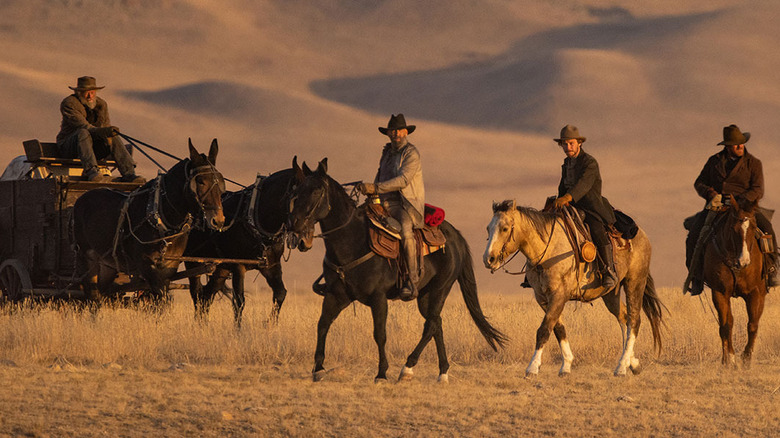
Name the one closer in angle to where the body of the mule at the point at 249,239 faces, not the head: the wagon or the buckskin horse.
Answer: the buckskin horse

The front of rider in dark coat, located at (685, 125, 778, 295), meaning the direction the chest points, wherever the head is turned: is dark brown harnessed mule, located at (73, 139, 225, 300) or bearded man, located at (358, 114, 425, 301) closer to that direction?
the bearded man

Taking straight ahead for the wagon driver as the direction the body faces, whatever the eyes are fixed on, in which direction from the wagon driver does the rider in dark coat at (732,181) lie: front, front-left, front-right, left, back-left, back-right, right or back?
front

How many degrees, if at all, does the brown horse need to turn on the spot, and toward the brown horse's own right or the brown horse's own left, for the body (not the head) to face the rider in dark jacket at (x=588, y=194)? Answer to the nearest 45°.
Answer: approximately 45° to the brown horse's own right

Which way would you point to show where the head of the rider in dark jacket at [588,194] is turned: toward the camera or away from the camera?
toward the camera

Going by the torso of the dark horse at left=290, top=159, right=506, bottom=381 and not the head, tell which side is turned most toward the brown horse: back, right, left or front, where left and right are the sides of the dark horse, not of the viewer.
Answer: back

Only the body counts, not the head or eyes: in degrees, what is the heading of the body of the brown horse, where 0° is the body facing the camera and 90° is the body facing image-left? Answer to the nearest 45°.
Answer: approximately 0°

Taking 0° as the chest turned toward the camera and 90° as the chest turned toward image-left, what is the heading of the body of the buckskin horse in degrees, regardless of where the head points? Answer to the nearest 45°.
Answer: approximately 45°

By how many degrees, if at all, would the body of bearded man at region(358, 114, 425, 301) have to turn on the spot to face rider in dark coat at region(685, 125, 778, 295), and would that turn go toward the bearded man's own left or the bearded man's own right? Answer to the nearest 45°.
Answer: approximately 180°

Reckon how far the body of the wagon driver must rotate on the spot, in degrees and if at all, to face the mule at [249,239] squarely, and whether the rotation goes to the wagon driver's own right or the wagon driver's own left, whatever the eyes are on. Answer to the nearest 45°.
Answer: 0° — they already face it

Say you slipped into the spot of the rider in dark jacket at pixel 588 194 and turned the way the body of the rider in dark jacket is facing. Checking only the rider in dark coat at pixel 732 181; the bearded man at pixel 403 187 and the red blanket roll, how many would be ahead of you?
2

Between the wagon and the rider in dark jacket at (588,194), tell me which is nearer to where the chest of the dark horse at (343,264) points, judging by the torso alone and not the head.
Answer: the wagon
